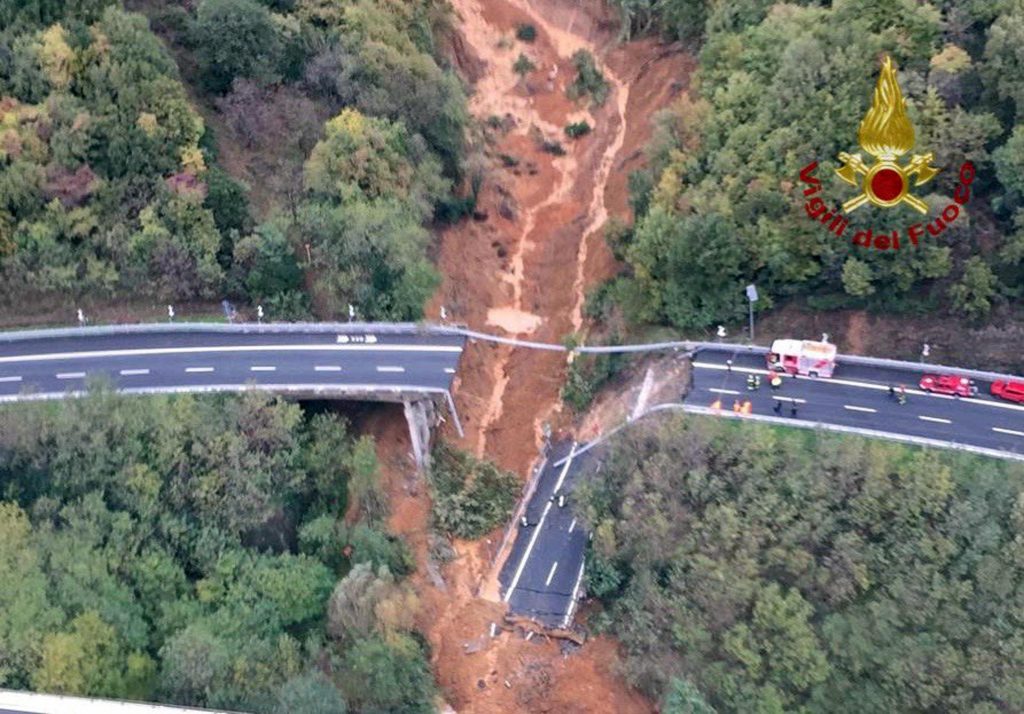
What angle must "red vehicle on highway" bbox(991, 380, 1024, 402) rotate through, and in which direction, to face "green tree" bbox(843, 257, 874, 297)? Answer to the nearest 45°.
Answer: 0° — it already faces it

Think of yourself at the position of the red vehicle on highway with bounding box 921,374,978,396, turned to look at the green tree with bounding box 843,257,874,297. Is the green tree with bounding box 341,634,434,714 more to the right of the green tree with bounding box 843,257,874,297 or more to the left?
left

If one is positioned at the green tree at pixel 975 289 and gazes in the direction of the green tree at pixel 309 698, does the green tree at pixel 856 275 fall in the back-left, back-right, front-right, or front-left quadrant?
front-right

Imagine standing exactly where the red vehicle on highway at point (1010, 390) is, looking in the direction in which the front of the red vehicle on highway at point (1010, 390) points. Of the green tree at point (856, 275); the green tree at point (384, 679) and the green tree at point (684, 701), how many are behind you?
0

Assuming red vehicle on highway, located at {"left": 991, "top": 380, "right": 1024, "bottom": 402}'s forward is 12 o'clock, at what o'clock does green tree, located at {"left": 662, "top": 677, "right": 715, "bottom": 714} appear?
The green tree is roughly at 10 o'clock from the red vehicle on highway.

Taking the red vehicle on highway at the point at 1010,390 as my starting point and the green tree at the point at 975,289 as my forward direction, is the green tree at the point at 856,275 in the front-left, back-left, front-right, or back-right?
front-left

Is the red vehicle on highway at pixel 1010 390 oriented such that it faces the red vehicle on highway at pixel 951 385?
yes

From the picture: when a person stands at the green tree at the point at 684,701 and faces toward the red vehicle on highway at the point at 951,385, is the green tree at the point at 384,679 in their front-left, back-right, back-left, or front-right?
back-left

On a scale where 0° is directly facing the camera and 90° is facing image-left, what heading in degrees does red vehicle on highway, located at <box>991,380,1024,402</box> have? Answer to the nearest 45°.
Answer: approximately 90°

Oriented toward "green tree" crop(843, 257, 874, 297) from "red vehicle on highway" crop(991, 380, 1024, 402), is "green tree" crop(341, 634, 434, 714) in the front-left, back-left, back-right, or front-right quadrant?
front-left

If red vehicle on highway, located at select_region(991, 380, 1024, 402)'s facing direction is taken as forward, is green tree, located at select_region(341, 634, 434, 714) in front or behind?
in front

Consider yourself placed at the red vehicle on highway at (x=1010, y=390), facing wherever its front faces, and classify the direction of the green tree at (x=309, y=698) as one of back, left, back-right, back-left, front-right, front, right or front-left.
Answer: front-left

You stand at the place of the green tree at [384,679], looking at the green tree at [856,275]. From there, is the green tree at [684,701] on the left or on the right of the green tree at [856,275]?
right
